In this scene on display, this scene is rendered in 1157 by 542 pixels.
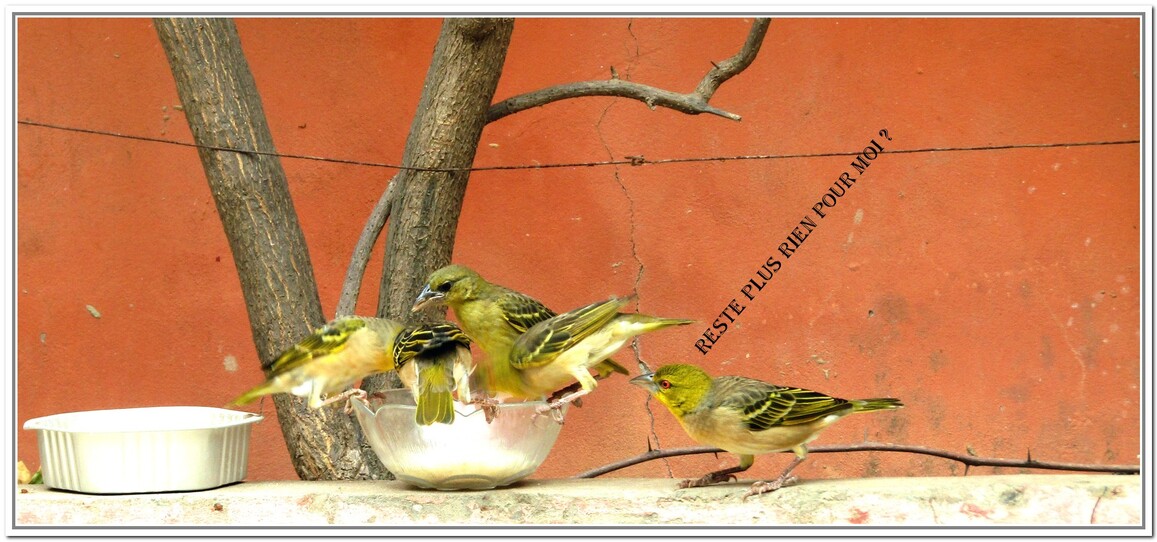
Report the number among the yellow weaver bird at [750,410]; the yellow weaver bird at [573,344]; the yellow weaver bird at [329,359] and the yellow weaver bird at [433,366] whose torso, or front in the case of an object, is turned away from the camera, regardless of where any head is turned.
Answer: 1

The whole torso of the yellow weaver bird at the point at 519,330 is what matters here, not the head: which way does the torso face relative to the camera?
to the viewer's left

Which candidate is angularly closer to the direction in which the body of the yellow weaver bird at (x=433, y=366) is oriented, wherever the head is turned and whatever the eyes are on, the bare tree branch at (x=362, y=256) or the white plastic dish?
the bare tree branch

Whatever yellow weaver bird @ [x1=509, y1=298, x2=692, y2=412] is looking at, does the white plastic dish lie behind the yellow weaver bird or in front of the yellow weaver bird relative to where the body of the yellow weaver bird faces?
in front

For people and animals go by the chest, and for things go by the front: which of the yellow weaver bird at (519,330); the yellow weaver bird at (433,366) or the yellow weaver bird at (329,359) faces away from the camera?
the yellow weaver bird at (433,366)

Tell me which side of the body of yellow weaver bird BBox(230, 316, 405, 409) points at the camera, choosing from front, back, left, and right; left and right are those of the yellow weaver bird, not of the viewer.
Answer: right

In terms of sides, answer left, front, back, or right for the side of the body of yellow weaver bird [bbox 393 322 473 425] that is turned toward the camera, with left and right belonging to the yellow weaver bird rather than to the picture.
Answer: back

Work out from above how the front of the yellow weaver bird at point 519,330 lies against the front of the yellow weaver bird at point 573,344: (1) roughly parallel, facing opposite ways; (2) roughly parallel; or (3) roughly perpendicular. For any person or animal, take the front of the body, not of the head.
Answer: roughly parallel

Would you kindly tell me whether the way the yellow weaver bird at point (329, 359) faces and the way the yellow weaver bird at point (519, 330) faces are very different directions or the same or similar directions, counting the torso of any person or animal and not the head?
very different directions

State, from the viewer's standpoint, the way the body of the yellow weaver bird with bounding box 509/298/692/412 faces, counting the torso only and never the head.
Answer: to the viewer's left

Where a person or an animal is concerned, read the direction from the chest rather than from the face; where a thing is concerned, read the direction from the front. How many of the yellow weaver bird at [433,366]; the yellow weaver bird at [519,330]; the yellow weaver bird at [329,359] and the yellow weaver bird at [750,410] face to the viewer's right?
1

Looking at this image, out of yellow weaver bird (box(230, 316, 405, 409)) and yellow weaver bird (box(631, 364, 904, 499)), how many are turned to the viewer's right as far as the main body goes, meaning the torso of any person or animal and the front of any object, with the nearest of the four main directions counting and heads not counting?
1

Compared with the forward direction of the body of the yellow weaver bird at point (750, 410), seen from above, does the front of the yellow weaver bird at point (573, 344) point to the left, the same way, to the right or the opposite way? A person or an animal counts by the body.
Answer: the same way
